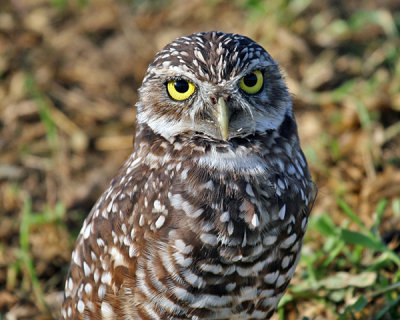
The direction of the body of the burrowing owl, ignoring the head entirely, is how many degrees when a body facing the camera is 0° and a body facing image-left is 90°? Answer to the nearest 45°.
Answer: approximately 315°
